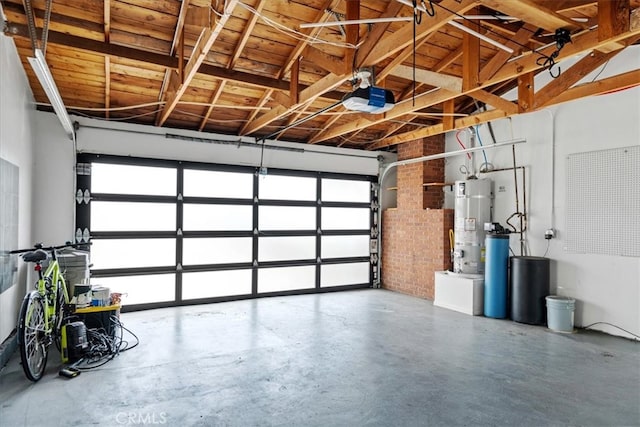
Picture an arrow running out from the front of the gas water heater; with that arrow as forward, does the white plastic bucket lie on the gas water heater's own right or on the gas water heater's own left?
on the gas water heater's own left

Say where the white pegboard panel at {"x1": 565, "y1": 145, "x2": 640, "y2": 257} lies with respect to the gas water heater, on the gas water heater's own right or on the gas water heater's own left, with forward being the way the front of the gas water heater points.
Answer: on the gas water heater's own left

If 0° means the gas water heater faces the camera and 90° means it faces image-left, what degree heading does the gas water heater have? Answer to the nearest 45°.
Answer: approximately 45°

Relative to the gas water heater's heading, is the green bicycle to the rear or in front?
in front
